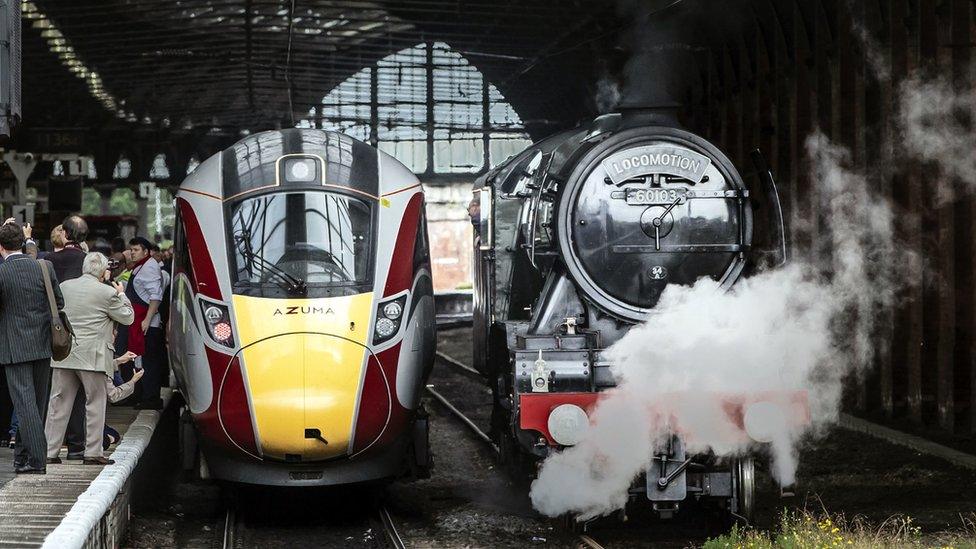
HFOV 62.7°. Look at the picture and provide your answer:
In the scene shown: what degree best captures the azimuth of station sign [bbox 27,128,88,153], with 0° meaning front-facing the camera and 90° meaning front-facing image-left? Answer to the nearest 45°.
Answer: approximately 0°

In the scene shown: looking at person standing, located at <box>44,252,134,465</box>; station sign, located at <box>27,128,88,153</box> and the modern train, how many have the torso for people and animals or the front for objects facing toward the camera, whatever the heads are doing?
2

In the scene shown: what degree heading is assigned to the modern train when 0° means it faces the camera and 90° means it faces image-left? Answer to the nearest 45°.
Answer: approximately 0°

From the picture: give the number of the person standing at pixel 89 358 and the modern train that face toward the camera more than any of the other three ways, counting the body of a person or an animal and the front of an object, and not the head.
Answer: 1

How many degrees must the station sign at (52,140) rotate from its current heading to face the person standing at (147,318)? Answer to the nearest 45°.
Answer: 0° — it already faces them

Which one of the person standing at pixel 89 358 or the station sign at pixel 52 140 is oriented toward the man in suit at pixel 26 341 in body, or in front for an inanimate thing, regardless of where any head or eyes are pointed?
the station sign

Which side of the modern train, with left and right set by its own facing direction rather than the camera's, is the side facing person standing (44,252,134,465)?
right

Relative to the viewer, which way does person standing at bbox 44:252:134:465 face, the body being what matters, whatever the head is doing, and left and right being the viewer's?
facing away from the viewer and to the right of the viewer

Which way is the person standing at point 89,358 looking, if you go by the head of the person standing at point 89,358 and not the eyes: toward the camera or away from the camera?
away from the camera

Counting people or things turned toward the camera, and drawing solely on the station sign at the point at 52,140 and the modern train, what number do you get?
2

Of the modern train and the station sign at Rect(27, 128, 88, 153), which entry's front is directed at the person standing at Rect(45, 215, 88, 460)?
the station sign
